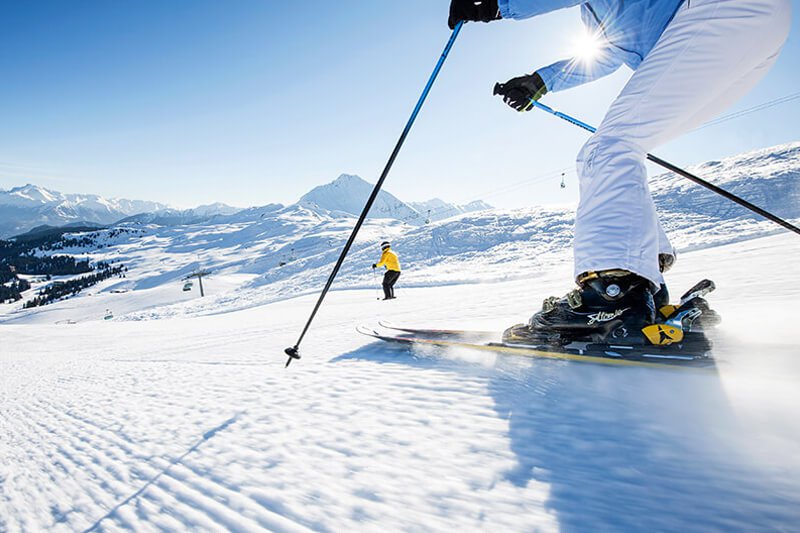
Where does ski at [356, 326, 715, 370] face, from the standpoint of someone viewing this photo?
facing to the left of the viewer

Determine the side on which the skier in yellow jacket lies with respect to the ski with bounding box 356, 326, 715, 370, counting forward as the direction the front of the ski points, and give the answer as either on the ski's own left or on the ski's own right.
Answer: on the ski's own right

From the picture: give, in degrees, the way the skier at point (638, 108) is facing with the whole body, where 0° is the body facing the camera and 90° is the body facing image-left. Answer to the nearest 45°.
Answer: approximately 90°

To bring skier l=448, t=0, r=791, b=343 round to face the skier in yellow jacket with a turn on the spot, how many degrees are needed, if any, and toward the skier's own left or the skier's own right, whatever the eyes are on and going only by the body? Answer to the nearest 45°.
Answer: approximately 45° to the skier's own right
